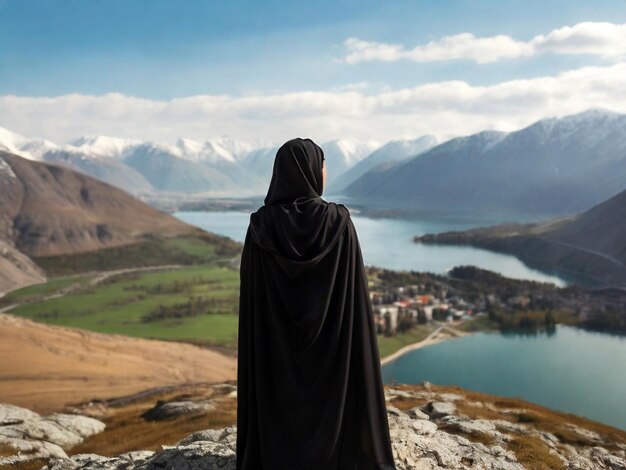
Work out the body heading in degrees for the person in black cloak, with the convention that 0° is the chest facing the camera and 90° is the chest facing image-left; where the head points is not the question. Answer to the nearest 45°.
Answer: approximately 180°

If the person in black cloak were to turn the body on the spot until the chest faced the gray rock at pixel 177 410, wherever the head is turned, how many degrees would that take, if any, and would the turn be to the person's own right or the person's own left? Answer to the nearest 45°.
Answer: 0° — they already face it

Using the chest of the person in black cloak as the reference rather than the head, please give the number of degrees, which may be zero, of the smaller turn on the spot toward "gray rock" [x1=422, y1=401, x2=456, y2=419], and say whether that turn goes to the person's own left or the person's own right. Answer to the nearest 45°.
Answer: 0° — they already face it
